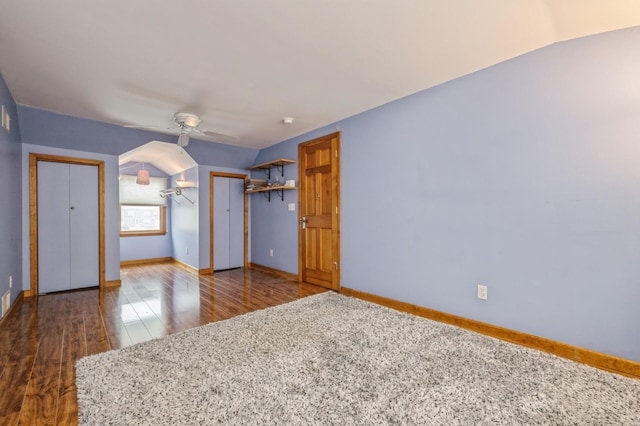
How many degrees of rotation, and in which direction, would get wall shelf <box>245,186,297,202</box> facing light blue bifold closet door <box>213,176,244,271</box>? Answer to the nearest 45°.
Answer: approximately 90° to its right

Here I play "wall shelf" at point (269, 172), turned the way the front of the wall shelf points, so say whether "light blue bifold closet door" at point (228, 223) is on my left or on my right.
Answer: on my right

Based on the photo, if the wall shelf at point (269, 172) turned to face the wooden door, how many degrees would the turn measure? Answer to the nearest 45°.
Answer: approximately 90° to its left

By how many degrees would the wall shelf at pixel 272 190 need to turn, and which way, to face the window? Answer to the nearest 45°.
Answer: approximately 90° to its right

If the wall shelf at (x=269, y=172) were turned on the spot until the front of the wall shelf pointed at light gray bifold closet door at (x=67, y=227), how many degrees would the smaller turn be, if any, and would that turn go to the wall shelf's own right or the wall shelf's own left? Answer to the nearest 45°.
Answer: approximately 45° to the wall shelf's own right

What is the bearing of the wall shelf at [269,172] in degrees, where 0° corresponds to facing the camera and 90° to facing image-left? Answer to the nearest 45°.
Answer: approximately 45°

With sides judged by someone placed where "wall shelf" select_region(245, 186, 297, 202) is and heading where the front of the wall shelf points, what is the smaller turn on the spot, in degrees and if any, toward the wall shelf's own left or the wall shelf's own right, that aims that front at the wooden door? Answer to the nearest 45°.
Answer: approximately 90° to the wall shelf's own left

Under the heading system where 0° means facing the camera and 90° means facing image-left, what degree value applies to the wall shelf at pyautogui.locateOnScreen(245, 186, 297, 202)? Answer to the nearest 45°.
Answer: approximately 45°
